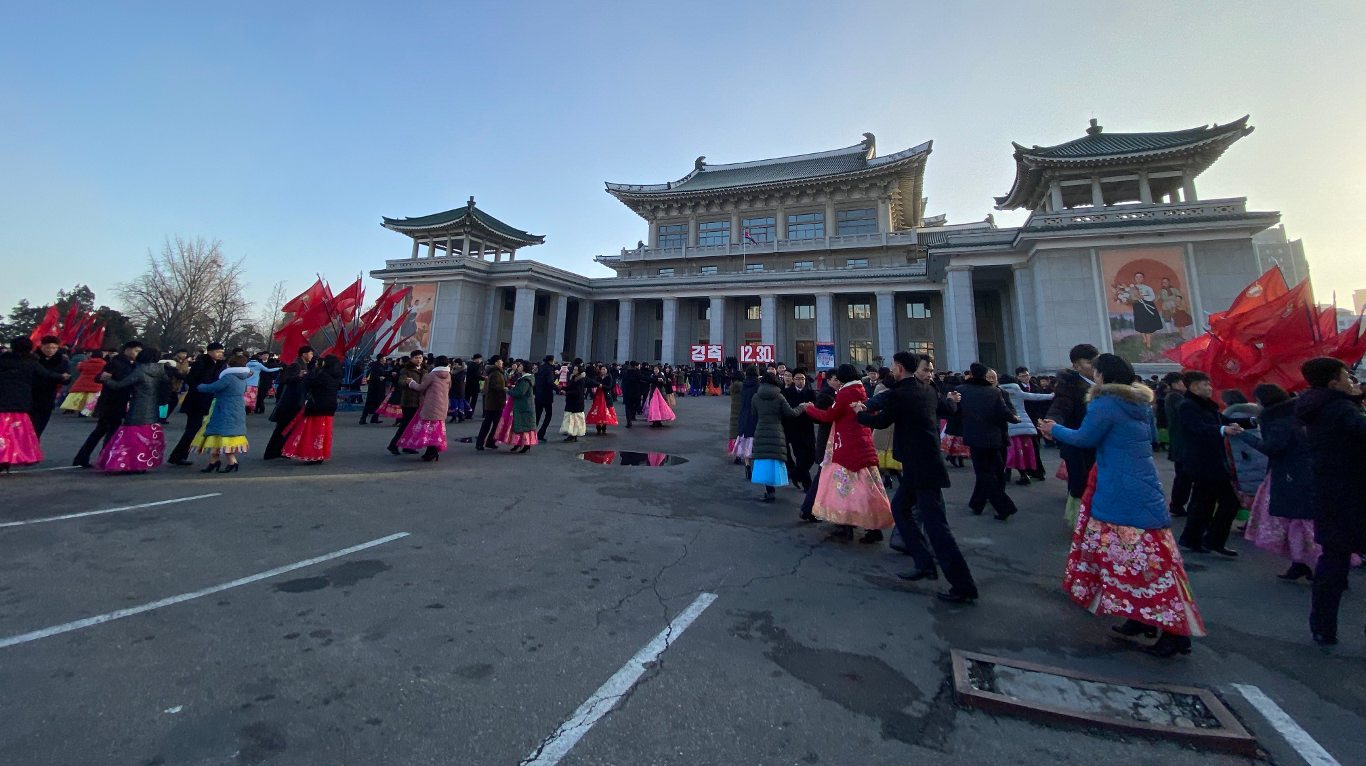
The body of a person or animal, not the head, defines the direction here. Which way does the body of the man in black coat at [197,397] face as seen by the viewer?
to the viewer's right

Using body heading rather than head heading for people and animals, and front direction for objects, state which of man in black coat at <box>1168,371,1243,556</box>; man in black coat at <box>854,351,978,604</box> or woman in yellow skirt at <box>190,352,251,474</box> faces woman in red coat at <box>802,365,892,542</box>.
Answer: man in black coat at <box>854,351,978,604</box>

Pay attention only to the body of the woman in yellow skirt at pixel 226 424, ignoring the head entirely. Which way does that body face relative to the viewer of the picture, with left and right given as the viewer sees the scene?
facing away from the viewer and to the left of the viewer

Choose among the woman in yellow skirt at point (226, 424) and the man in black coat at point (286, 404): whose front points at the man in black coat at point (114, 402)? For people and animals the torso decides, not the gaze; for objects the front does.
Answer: the woman in yellow skirt

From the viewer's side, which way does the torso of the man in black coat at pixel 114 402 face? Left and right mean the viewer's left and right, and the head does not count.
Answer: facing to the right of the viewer

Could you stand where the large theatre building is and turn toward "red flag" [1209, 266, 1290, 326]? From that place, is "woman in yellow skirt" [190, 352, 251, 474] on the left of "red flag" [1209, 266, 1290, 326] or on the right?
right

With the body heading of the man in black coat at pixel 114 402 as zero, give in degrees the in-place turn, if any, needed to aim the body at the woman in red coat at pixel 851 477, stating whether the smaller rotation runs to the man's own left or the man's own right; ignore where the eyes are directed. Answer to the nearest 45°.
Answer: approximately 45° to the man's own right

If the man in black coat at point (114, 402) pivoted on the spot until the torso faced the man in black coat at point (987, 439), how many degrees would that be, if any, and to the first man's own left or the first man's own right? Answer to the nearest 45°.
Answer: approximately 45° to the first man's own right

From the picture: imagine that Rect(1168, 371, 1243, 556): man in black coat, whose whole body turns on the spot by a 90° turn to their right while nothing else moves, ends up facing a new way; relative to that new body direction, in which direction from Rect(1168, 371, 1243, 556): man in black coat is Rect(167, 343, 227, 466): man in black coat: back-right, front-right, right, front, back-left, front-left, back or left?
front-right

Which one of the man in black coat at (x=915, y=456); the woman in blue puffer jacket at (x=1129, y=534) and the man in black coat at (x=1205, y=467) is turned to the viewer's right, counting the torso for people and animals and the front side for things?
the man in black coat at (x=1205, y=467)

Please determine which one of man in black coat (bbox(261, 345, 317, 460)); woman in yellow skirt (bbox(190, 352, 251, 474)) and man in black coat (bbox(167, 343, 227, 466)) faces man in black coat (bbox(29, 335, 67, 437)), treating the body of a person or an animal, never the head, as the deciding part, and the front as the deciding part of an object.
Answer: the woman in yellow skirt

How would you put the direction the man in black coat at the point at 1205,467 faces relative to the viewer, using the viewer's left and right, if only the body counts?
facing to the right of the viewer
